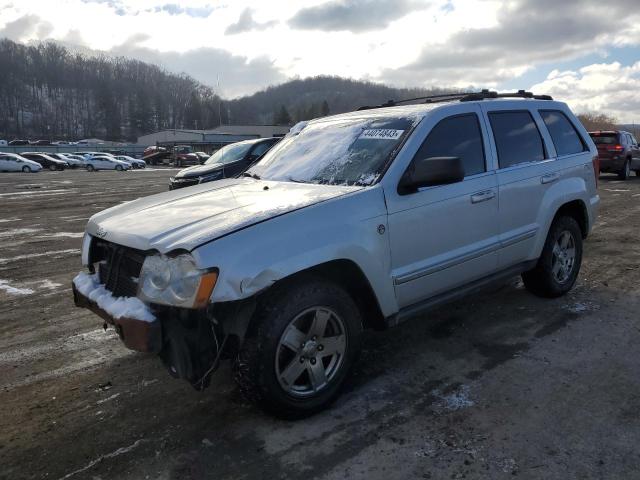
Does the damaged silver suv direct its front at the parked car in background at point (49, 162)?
no

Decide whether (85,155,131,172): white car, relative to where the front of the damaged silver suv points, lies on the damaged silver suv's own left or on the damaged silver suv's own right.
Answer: on the damaged silver suv's own right

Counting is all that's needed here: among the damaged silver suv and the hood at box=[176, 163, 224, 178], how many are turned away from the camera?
0

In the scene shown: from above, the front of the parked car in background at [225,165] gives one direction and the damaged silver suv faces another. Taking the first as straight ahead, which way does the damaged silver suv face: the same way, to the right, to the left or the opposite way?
the same way

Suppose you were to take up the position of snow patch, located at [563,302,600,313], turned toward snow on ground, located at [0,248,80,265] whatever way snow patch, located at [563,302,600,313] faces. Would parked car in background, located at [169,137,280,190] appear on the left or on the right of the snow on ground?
right

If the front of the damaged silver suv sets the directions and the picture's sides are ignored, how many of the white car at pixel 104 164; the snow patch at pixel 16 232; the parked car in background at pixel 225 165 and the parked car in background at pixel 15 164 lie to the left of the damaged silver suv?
0

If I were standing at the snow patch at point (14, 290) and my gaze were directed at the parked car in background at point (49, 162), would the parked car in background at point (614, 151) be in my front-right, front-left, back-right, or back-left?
front-right

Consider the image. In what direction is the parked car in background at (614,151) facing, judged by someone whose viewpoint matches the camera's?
facing away from the viewer and to the right of the viewer

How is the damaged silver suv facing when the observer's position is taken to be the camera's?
facing the viewer and to the left of the viewer

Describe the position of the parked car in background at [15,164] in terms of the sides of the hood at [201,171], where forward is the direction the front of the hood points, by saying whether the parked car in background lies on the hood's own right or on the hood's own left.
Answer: on the hood's own right

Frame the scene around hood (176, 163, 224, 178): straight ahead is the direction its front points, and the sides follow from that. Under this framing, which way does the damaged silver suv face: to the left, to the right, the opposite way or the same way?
the same way

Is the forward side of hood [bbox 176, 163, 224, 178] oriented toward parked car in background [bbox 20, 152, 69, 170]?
no

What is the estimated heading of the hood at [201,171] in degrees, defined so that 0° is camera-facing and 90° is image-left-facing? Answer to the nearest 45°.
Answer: approximately 45°

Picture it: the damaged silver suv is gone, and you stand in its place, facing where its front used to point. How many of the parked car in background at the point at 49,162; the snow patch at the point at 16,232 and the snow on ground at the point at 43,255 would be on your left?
0

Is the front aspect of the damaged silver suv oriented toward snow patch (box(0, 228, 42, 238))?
no

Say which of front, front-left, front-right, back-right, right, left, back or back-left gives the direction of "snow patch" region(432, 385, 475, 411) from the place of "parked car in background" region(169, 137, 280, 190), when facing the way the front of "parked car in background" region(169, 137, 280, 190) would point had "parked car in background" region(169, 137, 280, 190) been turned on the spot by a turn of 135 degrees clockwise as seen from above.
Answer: back
